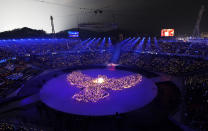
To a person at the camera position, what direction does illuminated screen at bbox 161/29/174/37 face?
facing the viewer
